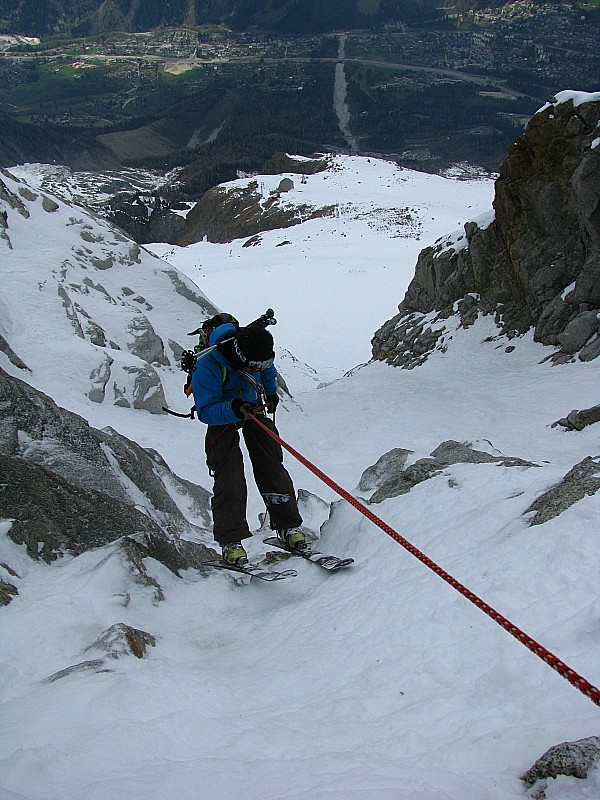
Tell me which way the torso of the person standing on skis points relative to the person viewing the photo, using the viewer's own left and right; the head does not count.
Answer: facing the viewer and to the right of the viewer

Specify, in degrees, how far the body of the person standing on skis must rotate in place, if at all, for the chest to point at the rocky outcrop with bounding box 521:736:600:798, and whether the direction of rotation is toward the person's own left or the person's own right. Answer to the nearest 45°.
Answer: approximately 45° to the person's own right

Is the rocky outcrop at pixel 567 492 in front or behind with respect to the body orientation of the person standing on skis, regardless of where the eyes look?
in front

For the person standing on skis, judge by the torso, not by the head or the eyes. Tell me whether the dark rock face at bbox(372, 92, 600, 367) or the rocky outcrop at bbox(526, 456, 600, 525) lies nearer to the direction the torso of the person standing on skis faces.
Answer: the rocky outcrop

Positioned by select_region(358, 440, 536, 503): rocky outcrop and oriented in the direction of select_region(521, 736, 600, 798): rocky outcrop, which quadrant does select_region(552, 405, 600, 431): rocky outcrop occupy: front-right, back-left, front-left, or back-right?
back-left

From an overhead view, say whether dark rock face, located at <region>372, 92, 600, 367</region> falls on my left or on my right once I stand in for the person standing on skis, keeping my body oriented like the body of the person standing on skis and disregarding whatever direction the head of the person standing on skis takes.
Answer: on my left

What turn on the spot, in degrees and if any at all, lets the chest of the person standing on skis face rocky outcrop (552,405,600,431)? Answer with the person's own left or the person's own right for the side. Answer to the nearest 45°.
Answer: approximately 90° to the person's own left

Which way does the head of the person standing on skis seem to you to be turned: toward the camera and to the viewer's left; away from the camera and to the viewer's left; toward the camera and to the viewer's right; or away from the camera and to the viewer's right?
toward the camera and to the viewer's right

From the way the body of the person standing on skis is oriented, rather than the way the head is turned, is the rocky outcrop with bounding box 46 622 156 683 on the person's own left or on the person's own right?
on the person's own right
